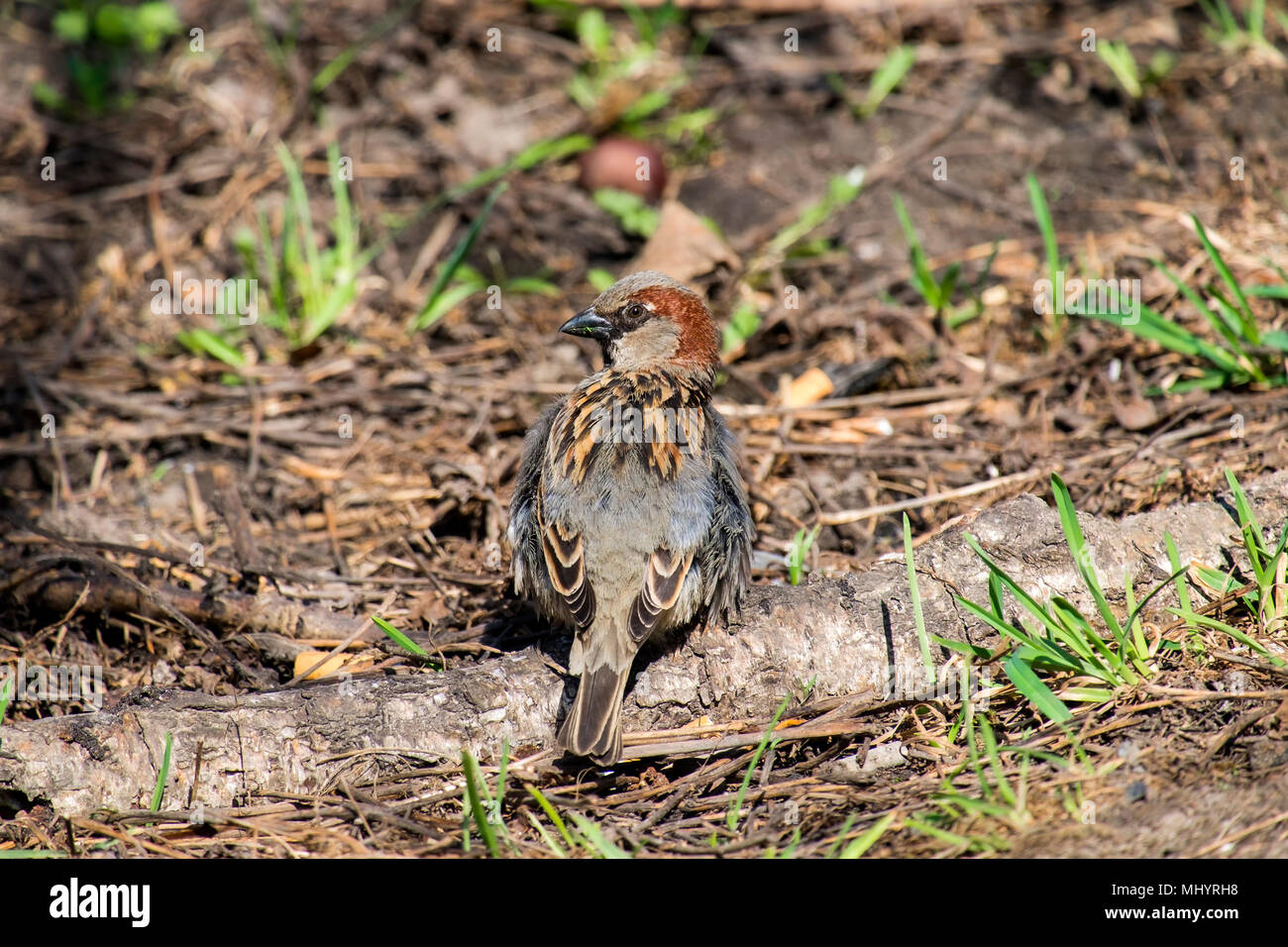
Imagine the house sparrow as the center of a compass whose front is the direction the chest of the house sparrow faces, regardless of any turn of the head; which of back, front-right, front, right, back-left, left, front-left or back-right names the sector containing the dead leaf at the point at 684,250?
front

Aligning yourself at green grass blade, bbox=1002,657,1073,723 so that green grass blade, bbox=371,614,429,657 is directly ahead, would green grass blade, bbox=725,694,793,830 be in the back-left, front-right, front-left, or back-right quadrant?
front-left

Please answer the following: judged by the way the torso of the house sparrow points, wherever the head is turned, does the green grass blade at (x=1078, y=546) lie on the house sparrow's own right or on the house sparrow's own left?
on the house sparrow's own right

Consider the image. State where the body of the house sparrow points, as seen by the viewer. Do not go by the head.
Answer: away from the camera

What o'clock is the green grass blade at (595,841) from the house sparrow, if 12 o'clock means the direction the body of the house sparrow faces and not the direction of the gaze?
The green grass blade is roughly at 6 o'clock from the house sparrow.

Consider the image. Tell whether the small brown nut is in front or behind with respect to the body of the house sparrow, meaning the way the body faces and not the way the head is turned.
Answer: in front

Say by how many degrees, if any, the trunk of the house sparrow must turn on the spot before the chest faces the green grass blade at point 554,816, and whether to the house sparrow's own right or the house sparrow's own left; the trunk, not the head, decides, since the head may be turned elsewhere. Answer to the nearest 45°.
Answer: approximately 180°

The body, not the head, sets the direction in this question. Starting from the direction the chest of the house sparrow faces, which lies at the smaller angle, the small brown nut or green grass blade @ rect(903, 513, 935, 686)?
the small brown nut
